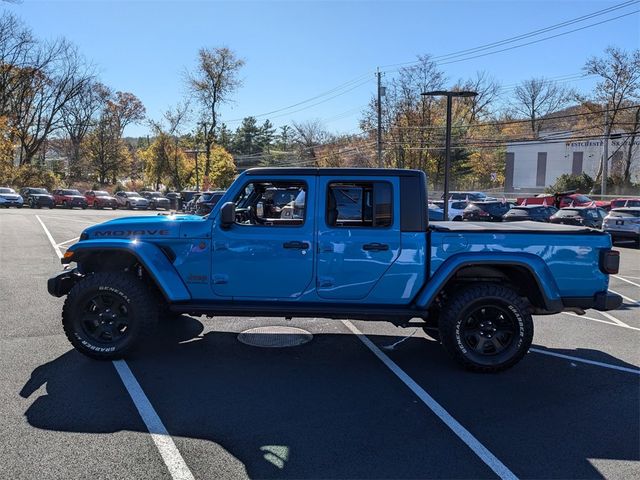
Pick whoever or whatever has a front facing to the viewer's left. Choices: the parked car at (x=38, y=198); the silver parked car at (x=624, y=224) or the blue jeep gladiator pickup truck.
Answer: the blue jeep gladiator pickup truck

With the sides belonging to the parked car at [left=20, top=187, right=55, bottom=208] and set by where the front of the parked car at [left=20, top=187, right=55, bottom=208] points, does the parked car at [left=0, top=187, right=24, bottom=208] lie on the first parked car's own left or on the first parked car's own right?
on the first parked car's own right

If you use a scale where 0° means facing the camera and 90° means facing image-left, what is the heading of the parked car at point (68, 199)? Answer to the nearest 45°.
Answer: approximately 315°

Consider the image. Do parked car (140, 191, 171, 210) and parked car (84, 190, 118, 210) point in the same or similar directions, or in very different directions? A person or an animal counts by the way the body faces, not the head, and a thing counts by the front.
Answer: same or similar directions

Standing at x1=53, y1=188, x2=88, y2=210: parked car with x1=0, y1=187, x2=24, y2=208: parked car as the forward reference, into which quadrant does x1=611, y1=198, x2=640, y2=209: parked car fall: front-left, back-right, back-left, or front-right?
back-left

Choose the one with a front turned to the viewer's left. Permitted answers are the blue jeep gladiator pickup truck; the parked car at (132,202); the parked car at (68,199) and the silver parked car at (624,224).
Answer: the blue jeep gladiator pickup truck

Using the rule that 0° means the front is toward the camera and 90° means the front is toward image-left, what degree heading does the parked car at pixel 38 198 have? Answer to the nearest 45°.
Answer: approximately 315°

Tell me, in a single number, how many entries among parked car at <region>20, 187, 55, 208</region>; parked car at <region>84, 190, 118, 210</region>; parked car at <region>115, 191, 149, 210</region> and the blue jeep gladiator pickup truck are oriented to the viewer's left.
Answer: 1

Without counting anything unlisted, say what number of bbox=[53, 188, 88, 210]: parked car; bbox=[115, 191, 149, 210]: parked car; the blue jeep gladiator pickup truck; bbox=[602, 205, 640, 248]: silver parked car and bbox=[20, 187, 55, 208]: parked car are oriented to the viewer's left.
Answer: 1

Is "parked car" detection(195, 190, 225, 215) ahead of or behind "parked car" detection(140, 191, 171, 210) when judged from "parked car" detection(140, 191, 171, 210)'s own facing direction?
ahead

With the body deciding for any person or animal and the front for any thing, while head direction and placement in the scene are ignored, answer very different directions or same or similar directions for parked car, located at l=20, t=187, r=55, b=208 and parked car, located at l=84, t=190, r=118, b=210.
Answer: same or similar directions
